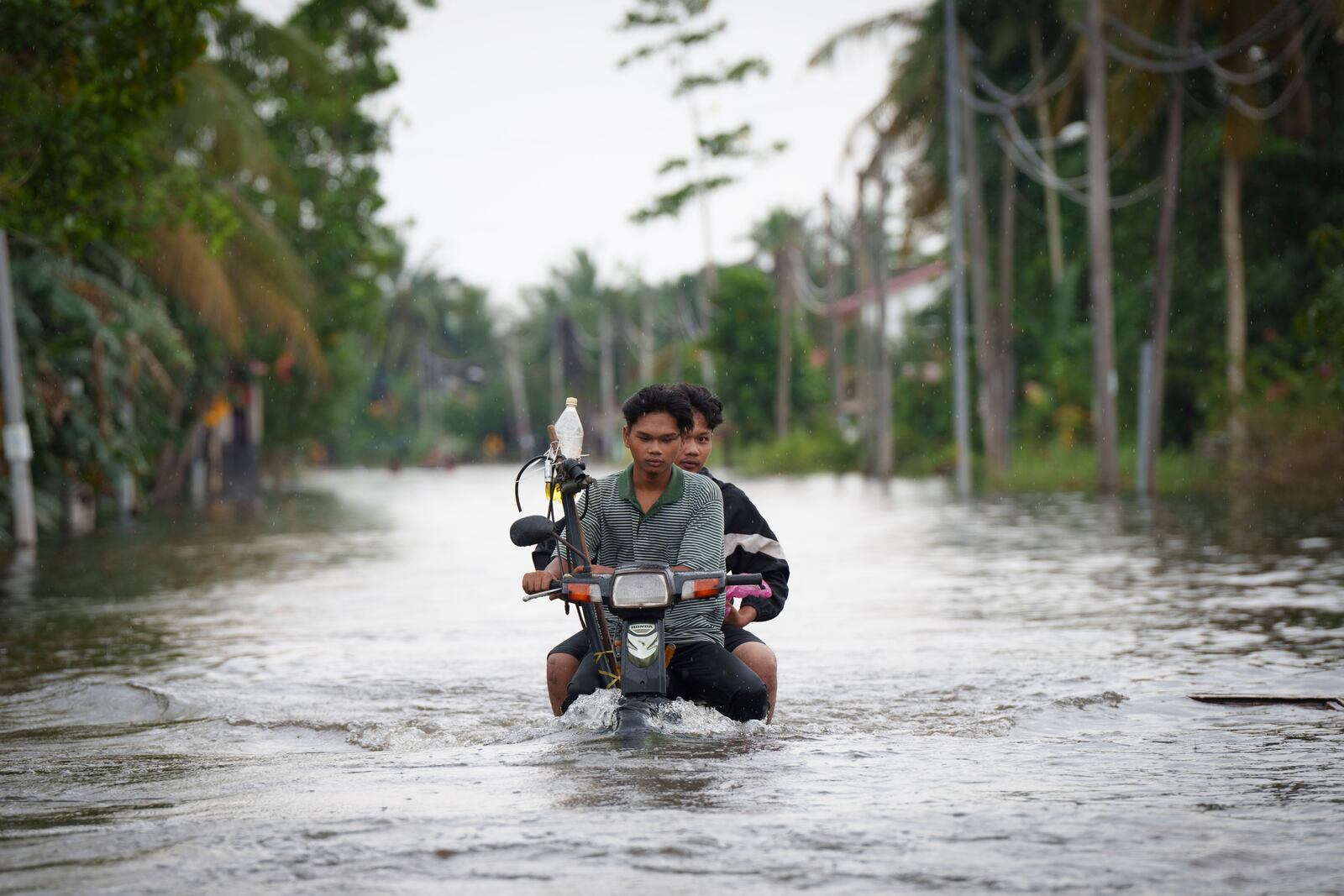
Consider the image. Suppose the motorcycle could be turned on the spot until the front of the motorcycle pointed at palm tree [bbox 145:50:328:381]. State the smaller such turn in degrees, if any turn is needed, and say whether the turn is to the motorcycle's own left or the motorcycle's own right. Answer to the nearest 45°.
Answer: approximately 180°

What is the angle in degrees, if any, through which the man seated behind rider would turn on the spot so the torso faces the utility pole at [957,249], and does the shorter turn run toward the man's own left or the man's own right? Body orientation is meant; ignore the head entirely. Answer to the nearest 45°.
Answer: approximately 180°

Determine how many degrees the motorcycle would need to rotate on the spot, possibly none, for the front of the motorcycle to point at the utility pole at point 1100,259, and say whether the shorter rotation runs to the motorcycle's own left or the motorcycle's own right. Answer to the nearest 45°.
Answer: approximately 180°

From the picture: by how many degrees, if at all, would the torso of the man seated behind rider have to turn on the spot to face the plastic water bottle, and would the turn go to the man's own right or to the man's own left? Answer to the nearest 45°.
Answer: approximately 45° to the man's own right

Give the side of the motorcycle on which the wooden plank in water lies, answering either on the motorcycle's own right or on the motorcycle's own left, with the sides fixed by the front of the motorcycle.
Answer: on the motorcycle's own left

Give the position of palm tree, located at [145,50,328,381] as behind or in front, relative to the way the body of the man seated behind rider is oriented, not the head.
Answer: behind

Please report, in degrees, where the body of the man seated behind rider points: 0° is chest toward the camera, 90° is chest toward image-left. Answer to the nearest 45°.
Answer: approximately 0°

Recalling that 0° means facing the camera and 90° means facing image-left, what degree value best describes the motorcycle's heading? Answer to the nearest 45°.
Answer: approximately 0°
